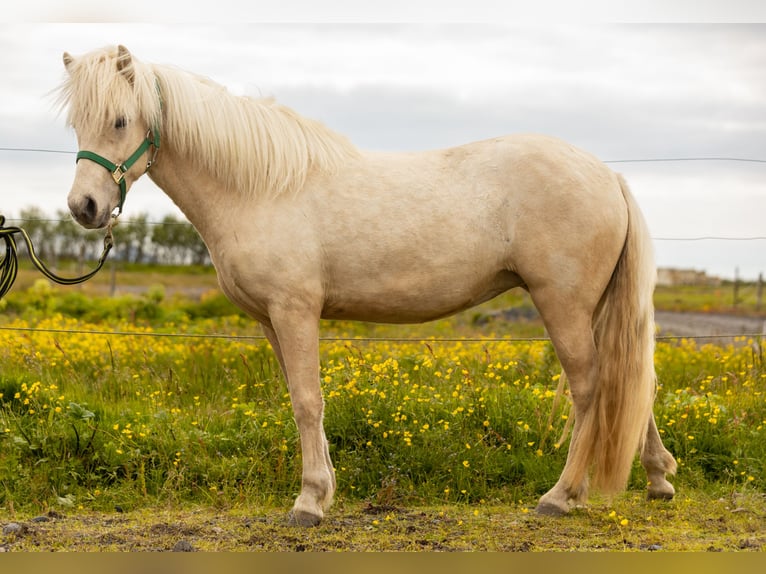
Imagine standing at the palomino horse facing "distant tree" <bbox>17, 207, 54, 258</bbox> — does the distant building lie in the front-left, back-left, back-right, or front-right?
front-right

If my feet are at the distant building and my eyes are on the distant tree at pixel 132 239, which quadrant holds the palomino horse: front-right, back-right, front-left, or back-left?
front-left

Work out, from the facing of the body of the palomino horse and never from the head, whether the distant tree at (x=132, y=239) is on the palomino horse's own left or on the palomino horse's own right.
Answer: on the palomino horse's own right

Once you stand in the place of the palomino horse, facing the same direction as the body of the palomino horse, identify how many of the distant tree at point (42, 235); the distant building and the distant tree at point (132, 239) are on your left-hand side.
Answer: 0

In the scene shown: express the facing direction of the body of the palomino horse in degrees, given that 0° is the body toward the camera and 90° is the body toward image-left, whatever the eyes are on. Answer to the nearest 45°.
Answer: approximately 90°

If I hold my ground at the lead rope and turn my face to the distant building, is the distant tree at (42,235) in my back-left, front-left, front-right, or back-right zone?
front-left

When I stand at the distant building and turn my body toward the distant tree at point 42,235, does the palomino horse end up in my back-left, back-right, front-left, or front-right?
front-left

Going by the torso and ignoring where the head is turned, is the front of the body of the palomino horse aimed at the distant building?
no
